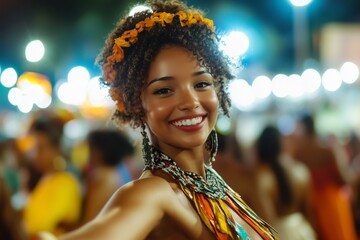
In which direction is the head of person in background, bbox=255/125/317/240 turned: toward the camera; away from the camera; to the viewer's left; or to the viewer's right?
away from the camera

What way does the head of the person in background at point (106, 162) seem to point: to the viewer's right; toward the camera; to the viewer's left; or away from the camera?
away from the camera

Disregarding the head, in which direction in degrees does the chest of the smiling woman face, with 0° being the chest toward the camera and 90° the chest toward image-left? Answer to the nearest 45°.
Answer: approximately 315°

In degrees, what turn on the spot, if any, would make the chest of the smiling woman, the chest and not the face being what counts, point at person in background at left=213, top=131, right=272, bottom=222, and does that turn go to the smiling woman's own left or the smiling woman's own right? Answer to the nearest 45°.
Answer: approximately 135° to the smiling woman's own left

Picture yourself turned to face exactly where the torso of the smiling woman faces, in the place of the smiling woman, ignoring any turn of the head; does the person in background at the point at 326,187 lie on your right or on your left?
on your left
